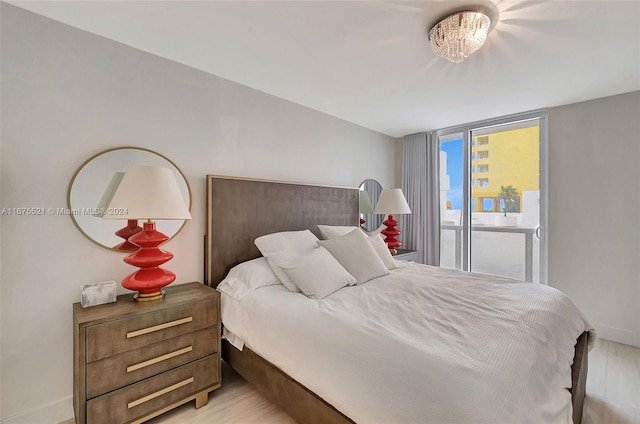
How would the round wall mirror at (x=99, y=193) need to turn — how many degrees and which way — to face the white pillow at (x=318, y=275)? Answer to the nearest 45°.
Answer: approximately 45° to its left

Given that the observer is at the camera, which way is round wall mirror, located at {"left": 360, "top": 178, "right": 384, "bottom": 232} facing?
facing the viewer and to the right of the viewer

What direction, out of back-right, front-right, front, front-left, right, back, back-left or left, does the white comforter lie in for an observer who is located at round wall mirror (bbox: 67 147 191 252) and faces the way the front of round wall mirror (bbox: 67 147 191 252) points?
front-left

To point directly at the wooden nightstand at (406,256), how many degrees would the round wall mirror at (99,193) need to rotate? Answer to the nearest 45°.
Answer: approximately 90° to its left

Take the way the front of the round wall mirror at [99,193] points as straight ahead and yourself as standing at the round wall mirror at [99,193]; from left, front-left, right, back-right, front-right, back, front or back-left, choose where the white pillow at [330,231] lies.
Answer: left

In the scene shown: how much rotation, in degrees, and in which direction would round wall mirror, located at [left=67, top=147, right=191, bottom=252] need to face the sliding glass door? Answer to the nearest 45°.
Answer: approximately 90° to its left

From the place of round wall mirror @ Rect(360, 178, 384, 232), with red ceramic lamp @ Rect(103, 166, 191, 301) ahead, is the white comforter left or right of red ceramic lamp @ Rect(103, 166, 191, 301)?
left

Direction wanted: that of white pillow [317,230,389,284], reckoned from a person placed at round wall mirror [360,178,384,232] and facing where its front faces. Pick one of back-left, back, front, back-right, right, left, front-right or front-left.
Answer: front-right

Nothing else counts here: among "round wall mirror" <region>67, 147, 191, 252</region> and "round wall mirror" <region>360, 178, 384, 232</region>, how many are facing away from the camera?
0

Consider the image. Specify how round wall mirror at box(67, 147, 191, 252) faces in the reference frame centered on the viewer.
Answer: facing the viewer

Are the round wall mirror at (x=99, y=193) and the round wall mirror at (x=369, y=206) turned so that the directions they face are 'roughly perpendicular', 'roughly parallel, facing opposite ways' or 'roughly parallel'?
roughly parallel

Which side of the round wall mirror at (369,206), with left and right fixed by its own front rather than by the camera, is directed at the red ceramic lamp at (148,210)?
right

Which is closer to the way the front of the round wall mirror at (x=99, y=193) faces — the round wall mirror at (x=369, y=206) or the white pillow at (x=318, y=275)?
the white pillow
